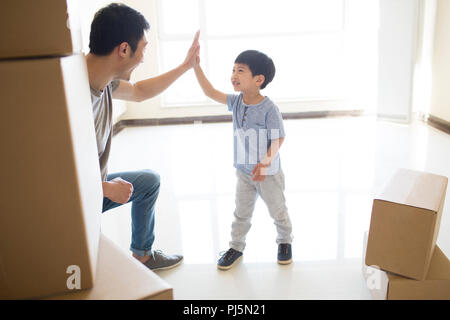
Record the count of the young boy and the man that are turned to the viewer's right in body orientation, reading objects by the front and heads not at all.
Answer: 1

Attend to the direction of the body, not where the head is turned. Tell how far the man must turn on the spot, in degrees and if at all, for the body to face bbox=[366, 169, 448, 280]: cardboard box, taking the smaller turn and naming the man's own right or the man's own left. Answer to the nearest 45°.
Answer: approximately 45° to the man's own right

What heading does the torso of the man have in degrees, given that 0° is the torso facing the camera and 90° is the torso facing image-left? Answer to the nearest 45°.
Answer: approximately 270°

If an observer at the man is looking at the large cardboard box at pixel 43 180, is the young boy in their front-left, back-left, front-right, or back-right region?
back-left

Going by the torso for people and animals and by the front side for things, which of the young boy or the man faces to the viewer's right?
the man

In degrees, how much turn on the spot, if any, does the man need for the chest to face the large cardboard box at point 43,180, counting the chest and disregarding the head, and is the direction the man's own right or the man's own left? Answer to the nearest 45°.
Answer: approximately 90° to the man's own right

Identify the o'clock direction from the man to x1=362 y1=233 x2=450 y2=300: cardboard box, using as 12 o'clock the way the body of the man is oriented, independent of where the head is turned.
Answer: The cardboard box is roughly at 1 o'clock from the man.

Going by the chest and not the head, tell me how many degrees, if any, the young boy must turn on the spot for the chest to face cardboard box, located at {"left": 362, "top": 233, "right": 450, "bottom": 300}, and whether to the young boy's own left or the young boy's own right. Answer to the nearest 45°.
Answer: approximately 90° to the young boy's own left

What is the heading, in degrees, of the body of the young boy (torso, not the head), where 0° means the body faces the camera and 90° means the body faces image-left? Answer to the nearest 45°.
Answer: approximately 45°
